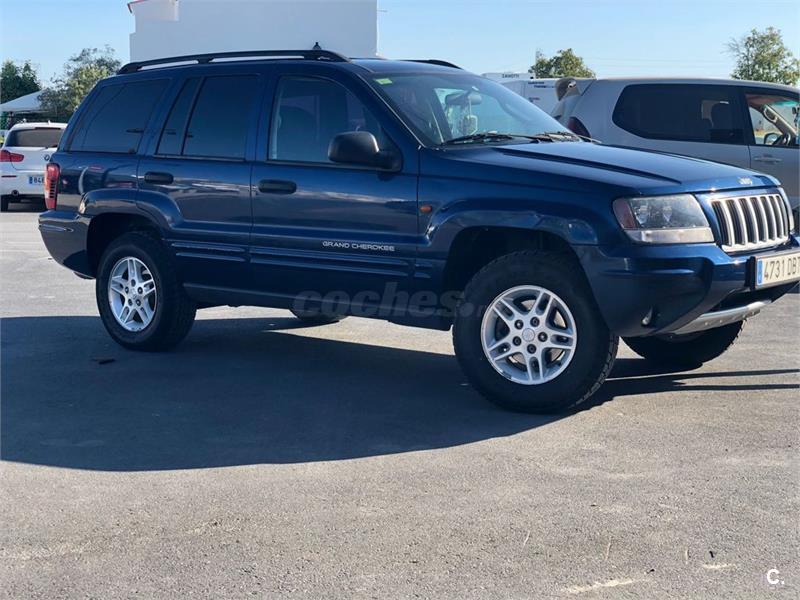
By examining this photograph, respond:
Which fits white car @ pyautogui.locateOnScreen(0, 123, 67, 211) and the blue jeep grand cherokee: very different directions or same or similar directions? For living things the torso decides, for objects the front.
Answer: very different directions

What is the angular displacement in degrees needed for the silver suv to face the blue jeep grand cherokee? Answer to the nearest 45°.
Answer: approximately 90° to its right

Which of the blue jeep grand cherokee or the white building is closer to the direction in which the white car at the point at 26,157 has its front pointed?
the white building

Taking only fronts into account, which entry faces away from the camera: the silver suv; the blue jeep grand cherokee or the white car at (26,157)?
the white car

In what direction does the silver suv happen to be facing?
to the viewer's right

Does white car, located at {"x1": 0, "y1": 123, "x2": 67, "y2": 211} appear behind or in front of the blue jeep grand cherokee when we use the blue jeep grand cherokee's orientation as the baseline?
behind

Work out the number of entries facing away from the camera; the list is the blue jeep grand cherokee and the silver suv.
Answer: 0

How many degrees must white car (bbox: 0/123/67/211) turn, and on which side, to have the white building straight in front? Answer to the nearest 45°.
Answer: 0° — it already faces it

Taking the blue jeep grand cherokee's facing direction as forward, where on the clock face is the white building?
The white building is roughly at 7 o'clock from the blue jeep grand cherokee.

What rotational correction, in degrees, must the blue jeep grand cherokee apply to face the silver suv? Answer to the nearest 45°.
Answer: approximately 90° to its left

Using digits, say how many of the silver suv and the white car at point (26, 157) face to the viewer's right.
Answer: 1

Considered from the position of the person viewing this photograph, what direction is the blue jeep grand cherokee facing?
facing the viewer and to the right of the viewer

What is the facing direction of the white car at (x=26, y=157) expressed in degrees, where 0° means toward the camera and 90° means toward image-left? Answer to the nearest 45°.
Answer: approximately 180°

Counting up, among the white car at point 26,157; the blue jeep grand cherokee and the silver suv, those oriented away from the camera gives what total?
1

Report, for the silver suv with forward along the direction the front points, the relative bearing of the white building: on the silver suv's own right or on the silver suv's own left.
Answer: on the silver suv's own left

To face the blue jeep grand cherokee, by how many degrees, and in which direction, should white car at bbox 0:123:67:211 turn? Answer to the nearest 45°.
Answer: approximately 180°
